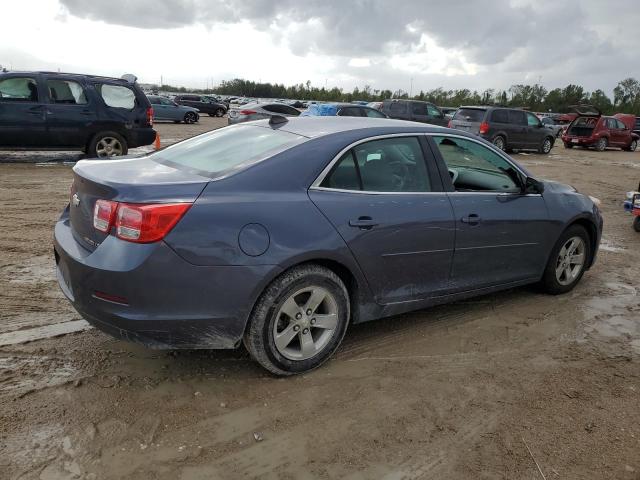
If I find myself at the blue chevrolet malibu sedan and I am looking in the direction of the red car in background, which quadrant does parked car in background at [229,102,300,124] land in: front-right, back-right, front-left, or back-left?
front-left

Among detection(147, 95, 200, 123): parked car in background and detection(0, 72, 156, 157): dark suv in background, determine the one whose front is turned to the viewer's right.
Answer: the parked car in background

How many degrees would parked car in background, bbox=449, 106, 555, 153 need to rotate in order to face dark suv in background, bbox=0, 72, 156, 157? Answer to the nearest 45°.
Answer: approximately 180°

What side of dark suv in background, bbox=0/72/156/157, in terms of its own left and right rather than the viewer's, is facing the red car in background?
back

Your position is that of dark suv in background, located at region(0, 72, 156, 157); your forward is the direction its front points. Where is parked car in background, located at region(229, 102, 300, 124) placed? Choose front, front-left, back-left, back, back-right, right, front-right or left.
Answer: back-right

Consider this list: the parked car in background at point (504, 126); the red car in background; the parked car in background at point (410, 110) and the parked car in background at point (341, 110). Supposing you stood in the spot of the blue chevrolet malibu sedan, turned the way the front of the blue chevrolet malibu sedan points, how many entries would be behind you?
0

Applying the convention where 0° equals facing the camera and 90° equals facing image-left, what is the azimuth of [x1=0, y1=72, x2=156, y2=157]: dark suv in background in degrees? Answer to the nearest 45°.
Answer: approximately 90°

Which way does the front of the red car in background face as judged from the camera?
facing away from the viewer and to the right of the viewer

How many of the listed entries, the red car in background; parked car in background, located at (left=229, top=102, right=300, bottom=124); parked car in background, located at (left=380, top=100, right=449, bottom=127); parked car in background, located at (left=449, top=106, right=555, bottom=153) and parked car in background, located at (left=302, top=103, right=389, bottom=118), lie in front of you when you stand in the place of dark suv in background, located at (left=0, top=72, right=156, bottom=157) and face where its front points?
0

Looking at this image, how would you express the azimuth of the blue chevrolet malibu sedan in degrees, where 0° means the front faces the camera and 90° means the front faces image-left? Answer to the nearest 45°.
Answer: approximately 225°

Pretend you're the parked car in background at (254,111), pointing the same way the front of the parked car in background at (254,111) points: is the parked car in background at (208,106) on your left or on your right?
on your left

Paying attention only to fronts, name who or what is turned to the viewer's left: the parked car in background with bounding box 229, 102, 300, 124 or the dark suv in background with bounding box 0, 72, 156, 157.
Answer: the dark suv in background

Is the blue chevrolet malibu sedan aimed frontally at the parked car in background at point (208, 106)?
no

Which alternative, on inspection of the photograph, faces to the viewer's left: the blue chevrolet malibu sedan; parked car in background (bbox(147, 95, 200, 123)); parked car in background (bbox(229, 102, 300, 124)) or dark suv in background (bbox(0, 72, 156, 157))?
the dark suv in background

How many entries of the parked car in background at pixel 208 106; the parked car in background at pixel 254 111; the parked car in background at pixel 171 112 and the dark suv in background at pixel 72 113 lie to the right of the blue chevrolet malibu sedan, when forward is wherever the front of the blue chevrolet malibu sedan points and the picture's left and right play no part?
0

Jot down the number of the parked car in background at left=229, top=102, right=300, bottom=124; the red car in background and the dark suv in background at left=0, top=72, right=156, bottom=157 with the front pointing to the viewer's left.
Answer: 1

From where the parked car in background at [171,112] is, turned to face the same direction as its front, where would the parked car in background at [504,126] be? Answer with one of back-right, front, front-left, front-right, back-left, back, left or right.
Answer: front-right
